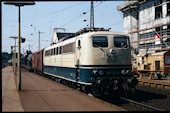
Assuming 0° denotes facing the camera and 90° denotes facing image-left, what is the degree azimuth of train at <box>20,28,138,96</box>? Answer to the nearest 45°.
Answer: approximately 315°
